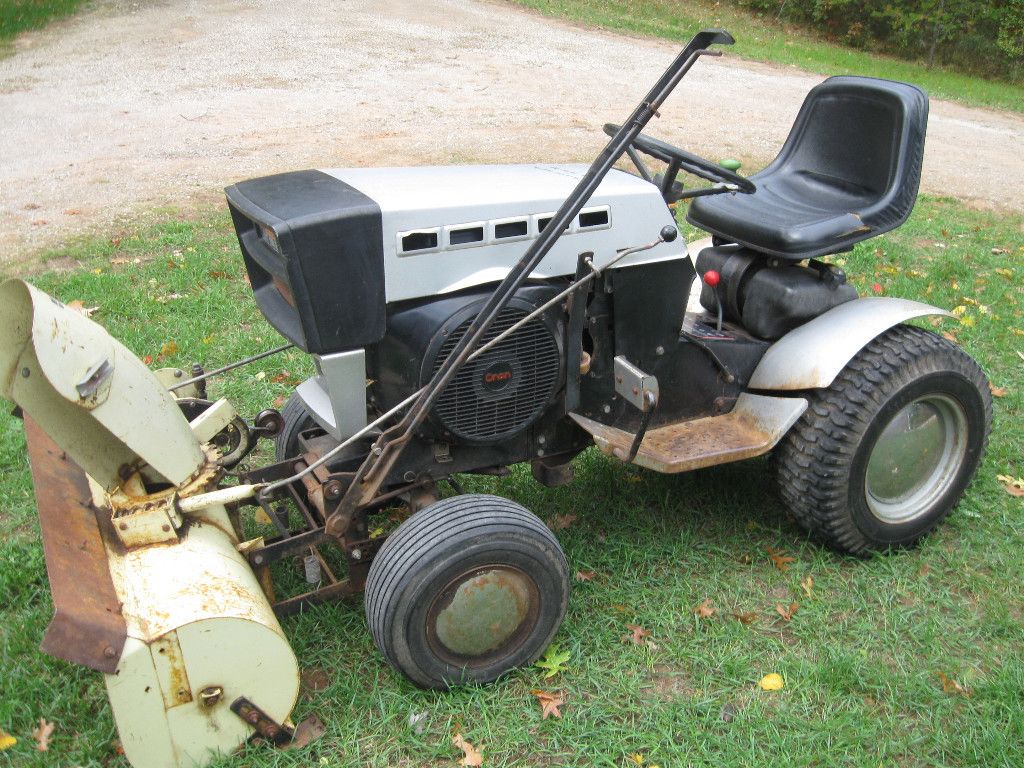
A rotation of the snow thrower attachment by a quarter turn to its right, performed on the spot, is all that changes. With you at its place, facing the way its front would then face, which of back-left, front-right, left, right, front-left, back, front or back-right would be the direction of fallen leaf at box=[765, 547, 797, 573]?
right

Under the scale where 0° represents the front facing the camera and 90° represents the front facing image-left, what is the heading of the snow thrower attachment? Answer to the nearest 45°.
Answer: approximately 90°

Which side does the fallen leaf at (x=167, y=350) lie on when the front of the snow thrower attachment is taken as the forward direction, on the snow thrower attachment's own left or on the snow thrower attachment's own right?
on the snow thrower attachment's own right

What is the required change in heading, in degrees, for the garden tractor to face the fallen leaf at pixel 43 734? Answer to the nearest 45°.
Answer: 0° — it already faces it

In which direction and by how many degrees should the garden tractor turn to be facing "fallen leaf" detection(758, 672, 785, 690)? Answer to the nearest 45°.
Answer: approximately 135° to its left

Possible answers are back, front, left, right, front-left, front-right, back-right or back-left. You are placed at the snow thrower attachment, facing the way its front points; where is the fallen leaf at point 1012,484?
back

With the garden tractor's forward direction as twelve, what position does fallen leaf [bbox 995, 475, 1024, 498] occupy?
The fallen leaf is roughly at 7 o'clock from the garden tractor.

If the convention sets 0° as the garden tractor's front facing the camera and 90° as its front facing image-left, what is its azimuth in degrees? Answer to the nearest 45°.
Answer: approximately 45°

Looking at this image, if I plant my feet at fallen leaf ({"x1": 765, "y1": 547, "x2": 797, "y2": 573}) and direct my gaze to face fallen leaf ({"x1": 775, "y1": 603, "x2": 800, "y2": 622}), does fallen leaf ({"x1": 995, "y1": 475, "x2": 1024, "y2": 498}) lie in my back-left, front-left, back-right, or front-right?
back-left
